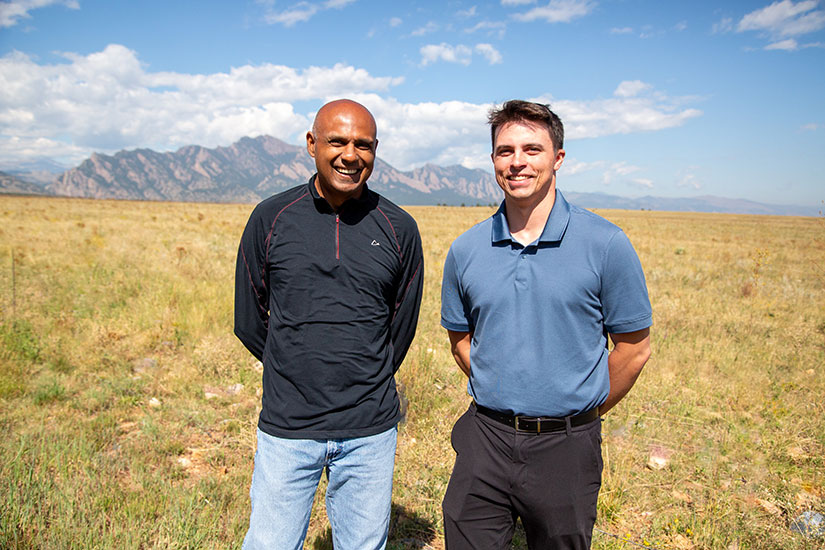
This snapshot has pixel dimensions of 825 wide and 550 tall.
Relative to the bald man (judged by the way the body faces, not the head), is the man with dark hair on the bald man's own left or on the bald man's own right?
on the bald man's own left

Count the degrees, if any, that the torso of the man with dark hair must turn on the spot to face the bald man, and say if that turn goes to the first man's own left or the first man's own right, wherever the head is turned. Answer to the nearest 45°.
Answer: approximately 90° to the first man's own right

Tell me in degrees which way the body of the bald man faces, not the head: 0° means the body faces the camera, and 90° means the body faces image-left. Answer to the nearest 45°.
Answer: approximately 0°

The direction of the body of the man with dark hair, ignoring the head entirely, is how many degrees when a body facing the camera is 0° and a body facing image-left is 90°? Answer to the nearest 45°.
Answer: approximately 0°
